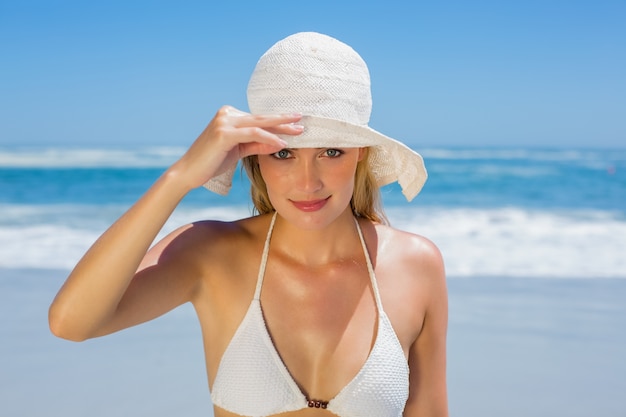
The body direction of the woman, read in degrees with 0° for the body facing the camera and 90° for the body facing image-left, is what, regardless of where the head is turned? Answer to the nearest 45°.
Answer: approximately 0°
